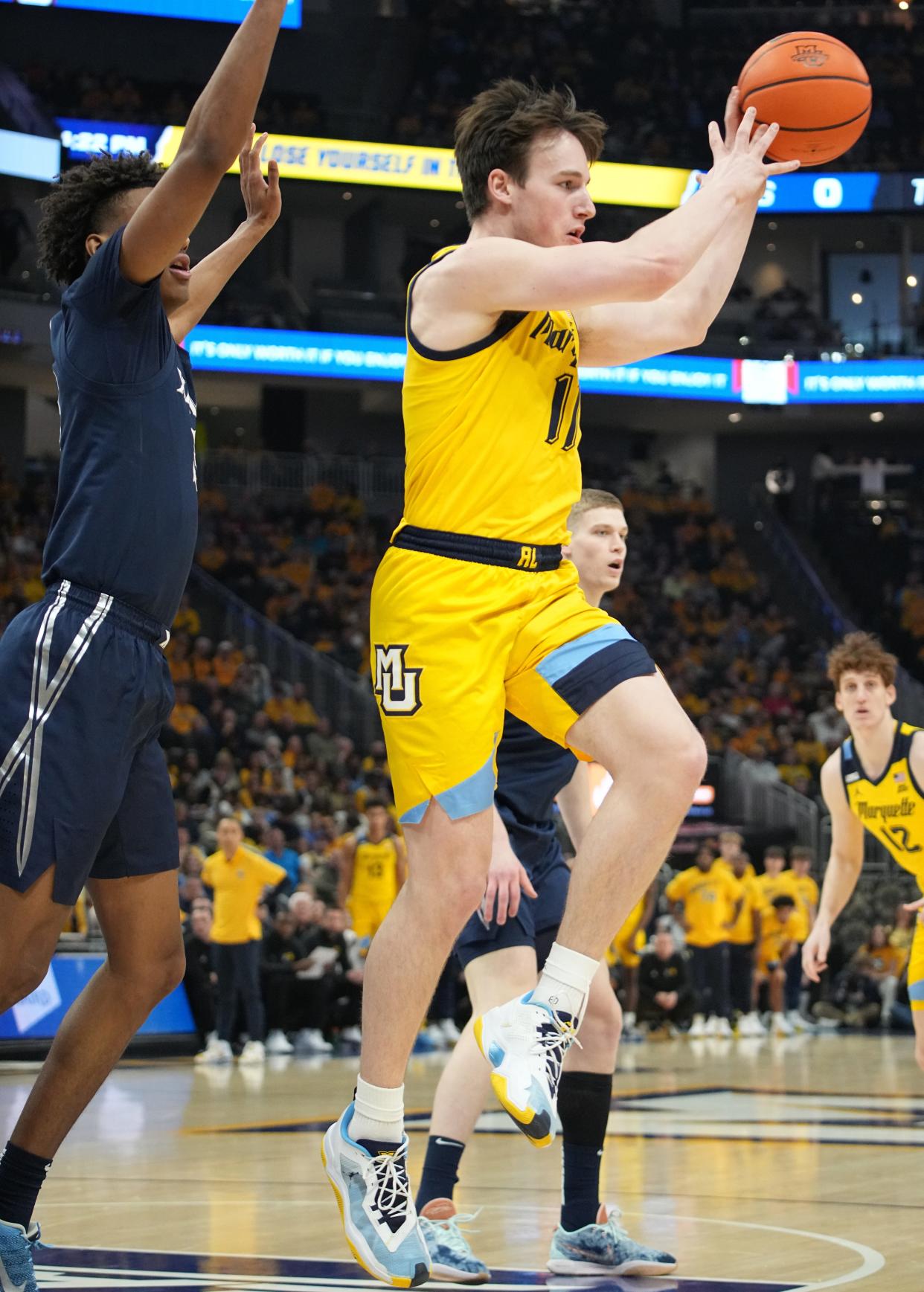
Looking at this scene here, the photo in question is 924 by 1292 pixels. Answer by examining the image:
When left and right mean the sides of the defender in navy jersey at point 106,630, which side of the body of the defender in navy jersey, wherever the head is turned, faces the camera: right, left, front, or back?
right

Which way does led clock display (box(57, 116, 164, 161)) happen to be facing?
toward the camera

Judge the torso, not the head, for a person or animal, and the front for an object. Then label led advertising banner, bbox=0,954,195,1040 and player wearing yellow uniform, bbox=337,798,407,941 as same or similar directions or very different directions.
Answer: same or similar directions

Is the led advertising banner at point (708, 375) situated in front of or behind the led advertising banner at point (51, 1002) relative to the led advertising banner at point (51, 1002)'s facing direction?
behind

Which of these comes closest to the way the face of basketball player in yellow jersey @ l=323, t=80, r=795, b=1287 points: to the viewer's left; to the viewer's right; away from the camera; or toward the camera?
to the viewer's right

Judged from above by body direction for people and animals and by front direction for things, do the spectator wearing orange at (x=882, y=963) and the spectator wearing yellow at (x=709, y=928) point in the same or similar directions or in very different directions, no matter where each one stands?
same or similar directions

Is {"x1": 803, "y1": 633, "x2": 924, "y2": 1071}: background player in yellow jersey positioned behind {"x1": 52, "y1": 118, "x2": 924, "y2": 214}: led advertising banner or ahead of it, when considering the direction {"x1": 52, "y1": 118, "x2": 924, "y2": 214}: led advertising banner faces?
ahead

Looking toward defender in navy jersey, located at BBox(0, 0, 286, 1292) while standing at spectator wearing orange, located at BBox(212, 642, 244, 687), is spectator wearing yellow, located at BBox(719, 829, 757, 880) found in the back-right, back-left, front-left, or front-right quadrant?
front-left

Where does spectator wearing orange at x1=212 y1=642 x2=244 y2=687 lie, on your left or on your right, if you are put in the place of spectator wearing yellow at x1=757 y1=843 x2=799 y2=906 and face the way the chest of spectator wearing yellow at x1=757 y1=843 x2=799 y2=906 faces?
on your right

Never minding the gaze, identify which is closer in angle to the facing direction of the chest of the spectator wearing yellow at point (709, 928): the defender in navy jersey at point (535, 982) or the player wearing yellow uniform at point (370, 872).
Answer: the defender in navy jersey

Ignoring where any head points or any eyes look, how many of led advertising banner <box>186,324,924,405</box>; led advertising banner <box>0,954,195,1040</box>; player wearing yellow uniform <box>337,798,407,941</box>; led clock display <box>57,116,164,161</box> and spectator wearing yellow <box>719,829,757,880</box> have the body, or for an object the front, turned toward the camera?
5

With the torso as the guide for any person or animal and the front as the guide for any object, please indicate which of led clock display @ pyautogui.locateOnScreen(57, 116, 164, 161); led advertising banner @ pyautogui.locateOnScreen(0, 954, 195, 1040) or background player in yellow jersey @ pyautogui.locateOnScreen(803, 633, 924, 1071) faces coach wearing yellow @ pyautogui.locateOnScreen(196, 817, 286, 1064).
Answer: led clock display @ pyautogui.locateOnScreen(57, 116, 164, 161)

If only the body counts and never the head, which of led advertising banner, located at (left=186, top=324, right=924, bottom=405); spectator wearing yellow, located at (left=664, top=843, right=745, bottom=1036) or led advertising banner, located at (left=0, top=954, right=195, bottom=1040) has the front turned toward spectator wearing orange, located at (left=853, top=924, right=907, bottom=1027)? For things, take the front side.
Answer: led advertising banner, located at (left=186, top=324, right=924, bottom=405)

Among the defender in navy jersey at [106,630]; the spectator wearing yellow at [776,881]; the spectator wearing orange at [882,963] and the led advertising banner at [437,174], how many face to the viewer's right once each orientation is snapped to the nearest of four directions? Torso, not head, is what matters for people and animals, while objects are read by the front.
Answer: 1

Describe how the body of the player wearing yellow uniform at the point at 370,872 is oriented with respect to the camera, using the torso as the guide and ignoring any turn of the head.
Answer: toward the camera

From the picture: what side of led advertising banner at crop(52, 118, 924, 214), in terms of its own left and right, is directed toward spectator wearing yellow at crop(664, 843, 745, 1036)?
front

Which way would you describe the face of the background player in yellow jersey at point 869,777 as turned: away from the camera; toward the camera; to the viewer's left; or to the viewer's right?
toward the camera

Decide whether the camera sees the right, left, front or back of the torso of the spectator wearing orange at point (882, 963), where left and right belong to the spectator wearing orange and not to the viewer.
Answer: front

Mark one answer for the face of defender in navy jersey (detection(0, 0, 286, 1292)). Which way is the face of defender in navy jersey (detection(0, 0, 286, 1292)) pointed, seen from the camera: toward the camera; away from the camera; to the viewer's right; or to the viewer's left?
to the viewer's right

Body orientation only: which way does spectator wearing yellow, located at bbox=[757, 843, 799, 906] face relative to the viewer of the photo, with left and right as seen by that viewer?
facing the viewer

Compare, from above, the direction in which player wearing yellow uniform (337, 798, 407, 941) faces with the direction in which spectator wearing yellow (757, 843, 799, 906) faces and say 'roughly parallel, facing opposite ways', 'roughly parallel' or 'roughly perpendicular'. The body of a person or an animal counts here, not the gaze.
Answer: roughly parallel

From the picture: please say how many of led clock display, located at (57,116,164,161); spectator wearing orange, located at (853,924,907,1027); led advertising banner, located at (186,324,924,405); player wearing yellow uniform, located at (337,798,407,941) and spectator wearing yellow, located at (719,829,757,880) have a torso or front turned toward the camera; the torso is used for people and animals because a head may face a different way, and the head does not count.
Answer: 5

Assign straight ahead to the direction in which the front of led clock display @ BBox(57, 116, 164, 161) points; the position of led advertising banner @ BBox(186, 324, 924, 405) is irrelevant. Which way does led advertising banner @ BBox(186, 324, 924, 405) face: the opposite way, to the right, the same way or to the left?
the same way
